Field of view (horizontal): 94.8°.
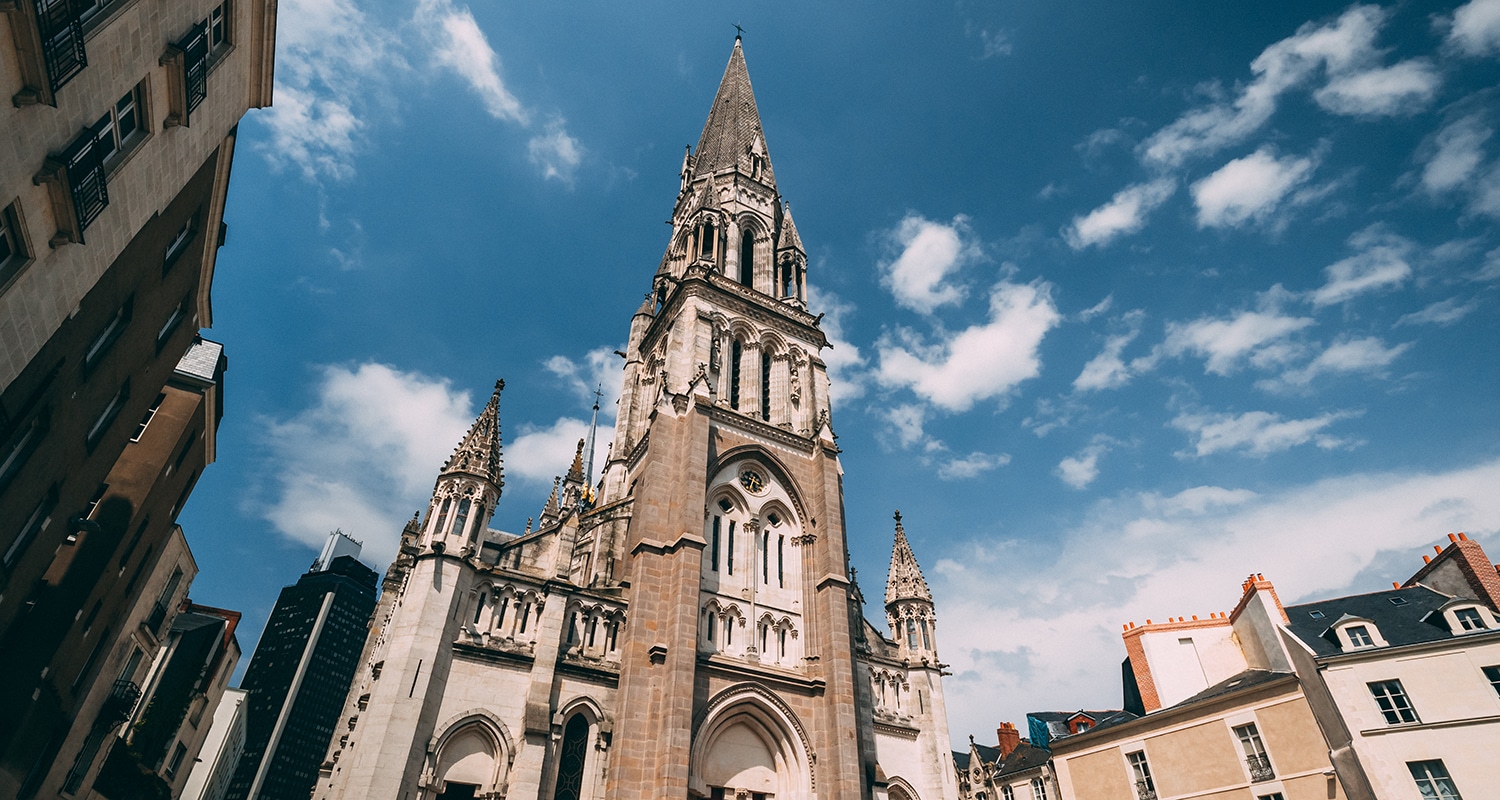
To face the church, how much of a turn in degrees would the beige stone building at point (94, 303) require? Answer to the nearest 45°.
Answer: approximately 45° to its left

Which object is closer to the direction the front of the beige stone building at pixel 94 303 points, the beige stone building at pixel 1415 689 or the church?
the beige stone building

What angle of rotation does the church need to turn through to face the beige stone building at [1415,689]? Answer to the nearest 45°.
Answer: approximately 45° to its left

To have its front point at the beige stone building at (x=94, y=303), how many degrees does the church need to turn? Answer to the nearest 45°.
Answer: approximately 90° to its right

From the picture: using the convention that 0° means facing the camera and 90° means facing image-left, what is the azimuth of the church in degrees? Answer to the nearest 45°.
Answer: approximately 315°

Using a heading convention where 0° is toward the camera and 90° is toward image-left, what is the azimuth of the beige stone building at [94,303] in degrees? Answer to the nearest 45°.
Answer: approximately 315°
